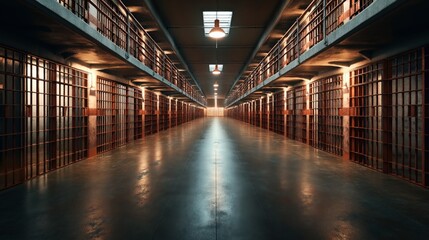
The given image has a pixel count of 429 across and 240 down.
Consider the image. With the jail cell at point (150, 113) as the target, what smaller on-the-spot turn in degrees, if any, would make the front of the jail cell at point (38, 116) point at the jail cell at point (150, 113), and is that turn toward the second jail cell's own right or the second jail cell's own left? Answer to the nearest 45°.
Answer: approximately 90° to the second jail cell's own left

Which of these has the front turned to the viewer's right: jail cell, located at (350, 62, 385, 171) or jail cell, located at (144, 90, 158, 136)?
jail cell, located at (144, 90, 158, 136)

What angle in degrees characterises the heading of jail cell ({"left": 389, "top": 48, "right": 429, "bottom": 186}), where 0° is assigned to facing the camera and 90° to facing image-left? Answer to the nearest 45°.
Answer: approximately 45°

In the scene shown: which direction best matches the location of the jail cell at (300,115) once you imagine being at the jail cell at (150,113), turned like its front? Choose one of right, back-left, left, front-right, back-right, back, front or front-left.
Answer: front-right

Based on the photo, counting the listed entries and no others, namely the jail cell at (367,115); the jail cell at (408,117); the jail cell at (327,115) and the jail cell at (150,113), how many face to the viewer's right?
1

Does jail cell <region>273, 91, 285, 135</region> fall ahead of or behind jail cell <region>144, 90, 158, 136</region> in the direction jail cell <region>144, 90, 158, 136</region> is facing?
ahead

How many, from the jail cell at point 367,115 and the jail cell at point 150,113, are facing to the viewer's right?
1

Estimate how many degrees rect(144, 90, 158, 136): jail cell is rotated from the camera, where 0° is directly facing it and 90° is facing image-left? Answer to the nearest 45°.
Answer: approximately 270°

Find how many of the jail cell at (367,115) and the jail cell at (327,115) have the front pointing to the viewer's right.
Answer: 0

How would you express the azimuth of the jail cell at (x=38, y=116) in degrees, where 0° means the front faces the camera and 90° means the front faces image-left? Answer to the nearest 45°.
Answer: approximately 315°

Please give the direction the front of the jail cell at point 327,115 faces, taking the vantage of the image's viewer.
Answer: facing the viewer and to the left of the viewer

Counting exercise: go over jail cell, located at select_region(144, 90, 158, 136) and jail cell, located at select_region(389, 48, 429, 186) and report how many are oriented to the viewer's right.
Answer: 1

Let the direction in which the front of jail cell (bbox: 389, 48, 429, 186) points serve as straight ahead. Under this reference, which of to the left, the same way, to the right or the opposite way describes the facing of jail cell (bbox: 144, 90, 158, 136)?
the opposite way

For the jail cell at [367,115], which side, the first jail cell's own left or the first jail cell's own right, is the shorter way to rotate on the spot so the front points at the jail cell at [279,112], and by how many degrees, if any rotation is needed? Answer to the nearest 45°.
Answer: approximately 90° to the first jail cell's own right
